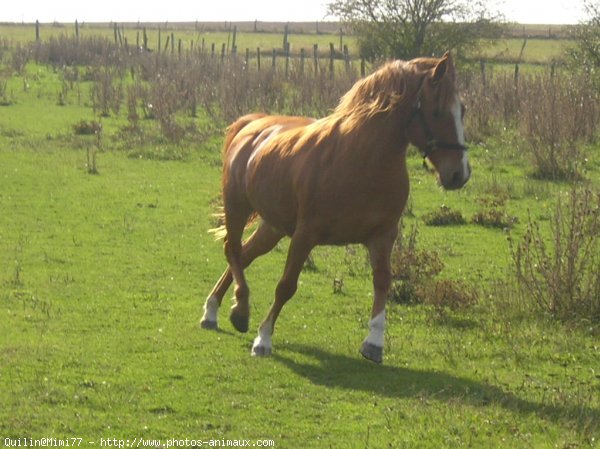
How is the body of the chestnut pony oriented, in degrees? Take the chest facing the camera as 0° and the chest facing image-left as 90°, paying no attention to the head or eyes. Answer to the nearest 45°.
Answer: approximately 315°

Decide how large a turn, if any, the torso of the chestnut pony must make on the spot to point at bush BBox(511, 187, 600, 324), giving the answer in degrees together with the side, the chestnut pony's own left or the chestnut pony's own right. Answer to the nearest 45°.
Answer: approximately 90° to the chestnut pony's own left

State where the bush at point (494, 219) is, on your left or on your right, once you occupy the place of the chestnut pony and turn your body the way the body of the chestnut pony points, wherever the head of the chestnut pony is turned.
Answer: on your left

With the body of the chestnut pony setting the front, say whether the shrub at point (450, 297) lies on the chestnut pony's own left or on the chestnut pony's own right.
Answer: on the chestnut pony's own left

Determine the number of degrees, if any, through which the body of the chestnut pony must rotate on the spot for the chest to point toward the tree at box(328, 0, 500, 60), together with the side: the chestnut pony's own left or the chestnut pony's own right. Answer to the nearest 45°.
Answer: approximately 135° to the chestnut pony's own left
